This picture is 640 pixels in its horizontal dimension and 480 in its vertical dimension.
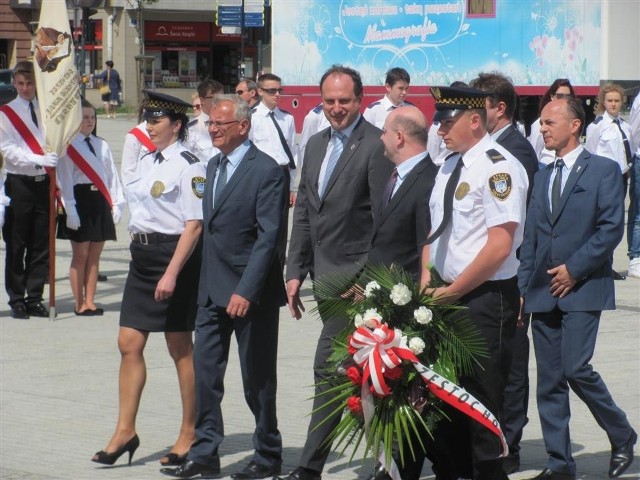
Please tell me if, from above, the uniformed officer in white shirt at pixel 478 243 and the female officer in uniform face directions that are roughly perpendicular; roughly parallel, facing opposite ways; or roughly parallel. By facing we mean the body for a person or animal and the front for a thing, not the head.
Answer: roughly parallel

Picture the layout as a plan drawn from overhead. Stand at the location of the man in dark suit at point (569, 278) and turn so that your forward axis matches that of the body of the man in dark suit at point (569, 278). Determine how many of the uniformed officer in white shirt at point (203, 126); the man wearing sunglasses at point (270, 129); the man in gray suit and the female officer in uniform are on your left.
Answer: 0

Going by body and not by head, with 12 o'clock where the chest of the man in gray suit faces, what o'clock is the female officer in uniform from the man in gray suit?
The female officer in uniform is roughly at 2 o'clock from the man in gray suit.

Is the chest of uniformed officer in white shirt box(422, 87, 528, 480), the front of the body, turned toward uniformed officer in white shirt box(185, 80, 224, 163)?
no

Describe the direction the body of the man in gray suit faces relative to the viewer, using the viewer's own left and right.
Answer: facing the viewer and to the left of the viewer

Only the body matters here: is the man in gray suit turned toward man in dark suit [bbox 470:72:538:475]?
no

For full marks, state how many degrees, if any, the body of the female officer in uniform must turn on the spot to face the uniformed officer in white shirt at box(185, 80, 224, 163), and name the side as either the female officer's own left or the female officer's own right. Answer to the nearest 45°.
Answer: approximately 135° to the female officer's own right

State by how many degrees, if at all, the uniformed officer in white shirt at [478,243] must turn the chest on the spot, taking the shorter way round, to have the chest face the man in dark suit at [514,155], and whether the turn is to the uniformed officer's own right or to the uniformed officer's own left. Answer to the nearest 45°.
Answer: approximately 135° to the uniformed officer's own right

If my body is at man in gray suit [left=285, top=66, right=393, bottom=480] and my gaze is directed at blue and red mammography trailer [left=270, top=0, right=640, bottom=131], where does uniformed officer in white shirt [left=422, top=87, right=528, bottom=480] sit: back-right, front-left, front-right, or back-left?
back-right

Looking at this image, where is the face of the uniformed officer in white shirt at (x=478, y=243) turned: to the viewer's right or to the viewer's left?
to the viewer's left

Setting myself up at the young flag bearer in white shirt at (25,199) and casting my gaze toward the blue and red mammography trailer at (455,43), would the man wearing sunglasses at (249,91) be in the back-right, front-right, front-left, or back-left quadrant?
front-right

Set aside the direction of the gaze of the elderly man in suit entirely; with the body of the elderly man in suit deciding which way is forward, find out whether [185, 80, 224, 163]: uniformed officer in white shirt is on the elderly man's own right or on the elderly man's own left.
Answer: on the elderly man's own right

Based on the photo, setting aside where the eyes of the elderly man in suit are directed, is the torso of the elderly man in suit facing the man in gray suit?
no

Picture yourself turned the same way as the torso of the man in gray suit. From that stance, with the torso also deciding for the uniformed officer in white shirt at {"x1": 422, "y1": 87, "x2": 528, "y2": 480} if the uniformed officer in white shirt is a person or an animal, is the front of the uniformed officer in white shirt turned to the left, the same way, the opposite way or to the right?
the same way

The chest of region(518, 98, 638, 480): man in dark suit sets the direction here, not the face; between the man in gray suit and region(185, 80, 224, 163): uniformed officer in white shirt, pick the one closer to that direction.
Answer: the man in gray suit

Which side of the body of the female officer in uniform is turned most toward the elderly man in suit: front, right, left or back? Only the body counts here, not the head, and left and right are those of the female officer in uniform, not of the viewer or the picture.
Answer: left

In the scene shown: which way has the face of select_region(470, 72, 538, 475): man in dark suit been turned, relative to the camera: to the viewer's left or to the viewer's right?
to the viewer's left

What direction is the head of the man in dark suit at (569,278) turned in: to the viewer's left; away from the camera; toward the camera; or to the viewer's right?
to the viewer's left

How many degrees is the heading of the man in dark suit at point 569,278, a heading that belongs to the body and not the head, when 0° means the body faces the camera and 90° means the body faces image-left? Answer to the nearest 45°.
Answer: approximately 45°
